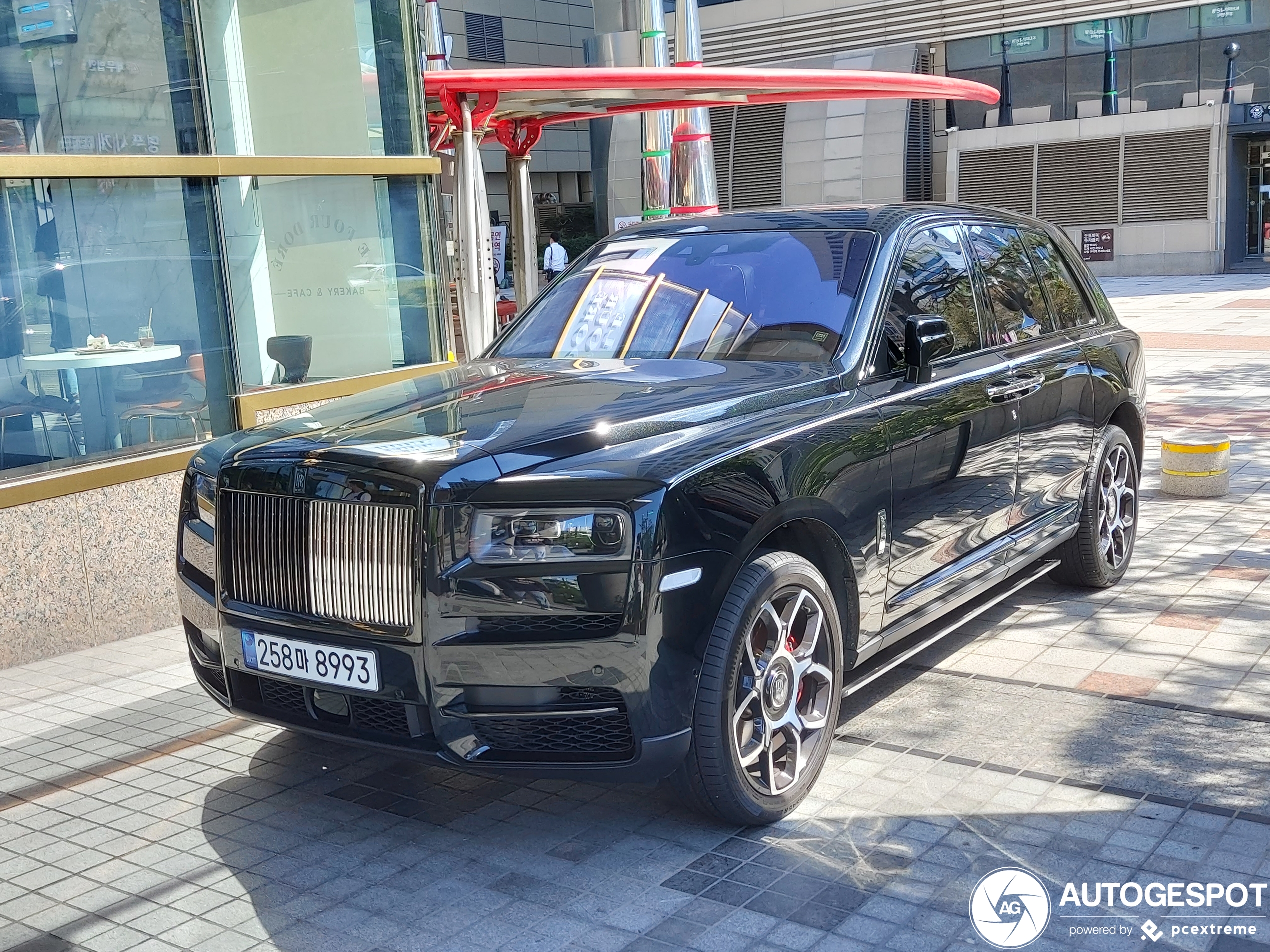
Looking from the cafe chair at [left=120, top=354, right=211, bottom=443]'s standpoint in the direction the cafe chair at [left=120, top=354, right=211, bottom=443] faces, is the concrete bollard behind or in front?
behind

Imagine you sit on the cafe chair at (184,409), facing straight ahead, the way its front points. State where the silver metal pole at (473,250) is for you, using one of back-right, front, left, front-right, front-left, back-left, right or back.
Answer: back-right

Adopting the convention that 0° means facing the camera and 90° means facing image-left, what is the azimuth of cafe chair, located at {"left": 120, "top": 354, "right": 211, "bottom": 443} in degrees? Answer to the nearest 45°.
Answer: approximately 90°

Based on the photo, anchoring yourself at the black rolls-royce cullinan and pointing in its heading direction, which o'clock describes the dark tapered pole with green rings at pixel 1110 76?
The dark tapered pole with green rings is roughly at 5 o'clock from the black rolls-royce cullinan.

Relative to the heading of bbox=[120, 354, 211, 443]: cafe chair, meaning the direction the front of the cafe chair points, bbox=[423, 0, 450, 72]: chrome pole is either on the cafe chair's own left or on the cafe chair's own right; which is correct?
on the cafe chair's own right

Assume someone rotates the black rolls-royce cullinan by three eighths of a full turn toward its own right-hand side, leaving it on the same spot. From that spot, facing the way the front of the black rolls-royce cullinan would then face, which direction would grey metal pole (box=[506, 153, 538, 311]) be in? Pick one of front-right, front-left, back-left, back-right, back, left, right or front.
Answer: front

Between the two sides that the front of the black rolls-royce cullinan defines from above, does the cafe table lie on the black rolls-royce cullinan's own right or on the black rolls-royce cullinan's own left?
on the black rolls-royce cullinan's own right

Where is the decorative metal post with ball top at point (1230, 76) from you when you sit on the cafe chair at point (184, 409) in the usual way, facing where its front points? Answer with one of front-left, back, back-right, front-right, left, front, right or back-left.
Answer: back-right

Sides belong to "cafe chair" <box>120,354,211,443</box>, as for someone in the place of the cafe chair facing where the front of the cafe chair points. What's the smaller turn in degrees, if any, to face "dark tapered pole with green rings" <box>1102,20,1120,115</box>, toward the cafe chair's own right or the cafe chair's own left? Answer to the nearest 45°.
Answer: approximately 135° to the cafe chair's own right

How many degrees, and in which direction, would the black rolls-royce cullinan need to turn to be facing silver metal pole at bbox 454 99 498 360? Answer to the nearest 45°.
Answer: approximately 135° to its right

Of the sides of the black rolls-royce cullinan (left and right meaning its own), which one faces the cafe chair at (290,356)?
right

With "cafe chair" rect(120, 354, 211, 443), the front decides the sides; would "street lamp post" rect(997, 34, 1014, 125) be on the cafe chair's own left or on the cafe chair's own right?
on the cafe chair's own right

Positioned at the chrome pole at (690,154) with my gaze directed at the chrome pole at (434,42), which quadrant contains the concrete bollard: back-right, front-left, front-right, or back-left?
back-left

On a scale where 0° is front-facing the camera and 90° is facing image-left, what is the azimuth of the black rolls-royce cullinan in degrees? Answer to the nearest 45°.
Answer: approximately 45°

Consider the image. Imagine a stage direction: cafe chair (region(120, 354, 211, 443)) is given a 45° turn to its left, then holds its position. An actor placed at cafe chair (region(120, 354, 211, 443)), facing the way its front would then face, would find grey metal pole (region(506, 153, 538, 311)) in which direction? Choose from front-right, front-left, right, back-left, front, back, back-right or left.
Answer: back

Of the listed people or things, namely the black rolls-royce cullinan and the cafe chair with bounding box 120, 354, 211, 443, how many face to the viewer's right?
0
